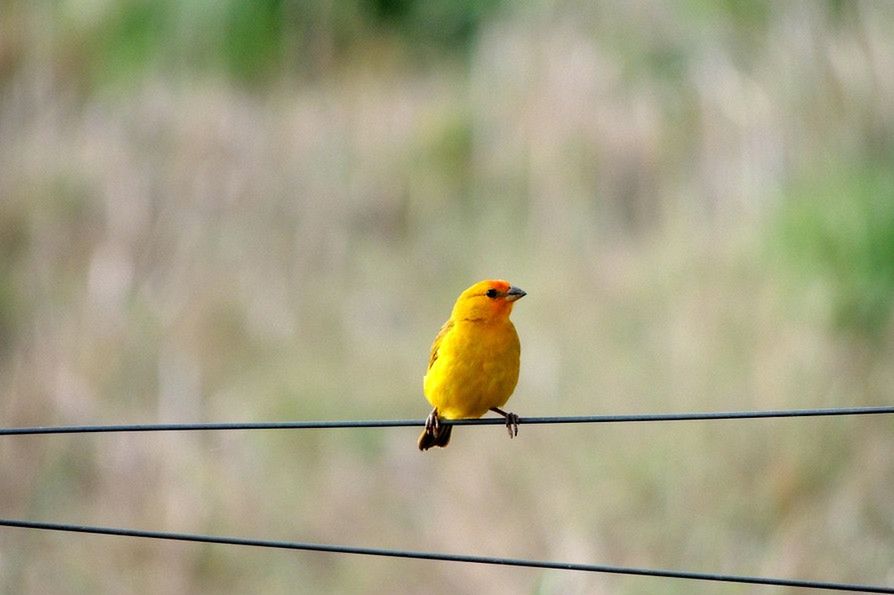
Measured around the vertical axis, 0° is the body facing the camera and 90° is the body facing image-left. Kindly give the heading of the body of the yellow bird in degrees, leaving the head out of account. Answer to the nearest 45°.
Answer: approximately 315°
